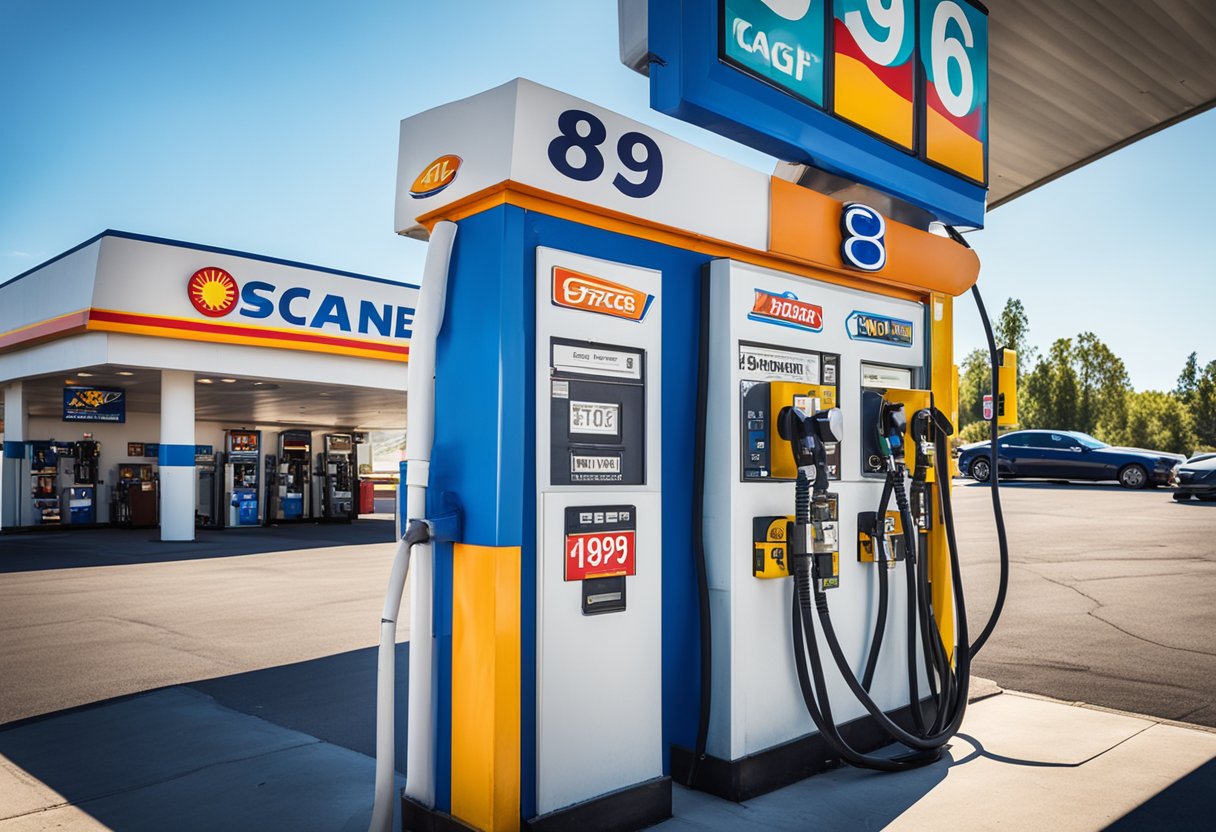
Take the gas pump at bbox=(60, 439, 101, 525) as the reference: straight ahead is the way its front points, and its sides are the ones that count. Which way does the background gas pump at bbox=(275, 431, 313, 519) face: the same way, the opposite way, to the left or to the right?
the same way

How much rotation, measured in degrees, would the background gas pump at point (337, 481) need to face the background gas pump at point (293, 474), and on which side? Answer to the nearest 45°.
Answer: approximately 90° to its right

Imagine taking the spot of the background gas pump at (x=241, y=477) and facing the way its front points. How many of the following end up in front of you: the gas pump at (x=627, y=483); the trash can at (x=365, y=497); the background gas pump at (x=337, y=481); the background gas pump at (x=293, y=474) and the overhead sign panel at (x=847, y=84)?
2

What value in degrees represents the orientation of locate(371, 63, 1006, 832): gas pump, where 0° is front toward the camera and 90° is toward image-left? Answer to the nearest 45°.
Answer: approximately 315°

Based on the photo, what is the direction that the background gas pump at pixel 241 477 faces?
toward the camera

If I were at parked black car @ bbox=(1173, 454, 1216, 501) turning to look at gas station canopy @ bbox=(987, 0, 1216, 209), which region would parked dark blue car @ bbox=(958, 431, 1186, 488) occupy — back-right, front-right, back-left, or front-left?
back-right

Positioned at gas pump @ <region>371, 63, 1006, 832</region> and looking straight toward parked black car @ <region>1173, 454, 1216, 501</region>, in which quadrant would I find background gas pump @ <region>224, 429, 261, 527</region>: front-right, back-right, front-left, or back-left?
front-left

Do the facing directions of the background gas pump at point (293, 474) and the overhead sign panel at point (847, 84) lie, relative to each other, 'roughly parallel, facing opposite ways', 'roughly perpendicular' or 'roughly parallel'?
roughly parallel

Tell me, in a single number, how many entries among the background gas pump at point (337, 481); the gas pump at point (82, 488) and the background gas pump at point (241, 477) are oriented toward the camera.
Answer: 3

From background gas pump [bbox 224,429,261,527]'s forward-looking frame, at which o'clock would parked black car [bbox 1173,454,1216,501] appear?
The parked black car is roughly at 10 o'clock from the background gas pump.

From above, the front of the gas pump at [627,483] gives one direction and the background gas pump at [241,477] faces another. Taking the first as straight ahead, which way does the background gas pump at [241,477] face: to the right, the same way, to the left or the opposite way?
the same way

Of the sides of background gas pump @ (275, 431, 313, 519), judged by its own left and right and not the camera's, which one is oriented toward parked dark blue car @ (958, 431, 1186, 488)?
left

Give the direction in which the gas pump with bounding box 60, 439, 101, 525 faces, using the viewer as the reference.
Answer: facing the viewer

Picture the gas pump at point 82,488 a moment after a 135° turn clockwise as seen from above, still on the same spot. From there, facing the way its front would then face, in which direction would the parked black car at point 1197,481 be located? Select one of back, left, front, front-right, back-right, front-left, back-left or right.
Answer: back

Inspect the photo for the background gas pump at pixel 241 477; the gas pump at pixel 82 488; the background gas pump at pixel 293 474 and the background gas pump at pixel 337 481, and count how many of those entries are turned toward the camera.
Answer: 4

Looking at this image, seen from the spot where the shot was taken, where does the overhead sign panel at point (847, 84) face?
facing the viewer and to the right of the viewer
